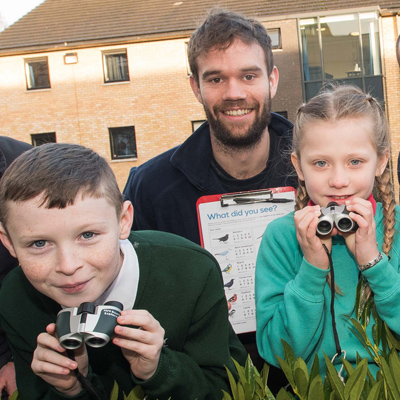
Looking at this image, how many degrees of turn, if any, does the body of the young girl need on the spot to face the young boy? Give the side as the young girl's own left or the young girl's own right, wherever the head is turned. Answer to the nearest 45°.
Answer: approximately 45° to the young girl's own right

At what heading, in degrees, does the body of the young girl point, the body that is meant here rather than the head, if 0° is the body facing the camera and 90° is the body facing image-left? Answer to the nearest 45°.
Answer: approximately 0°

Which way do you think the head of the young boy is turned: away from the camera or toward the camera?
toward the camera

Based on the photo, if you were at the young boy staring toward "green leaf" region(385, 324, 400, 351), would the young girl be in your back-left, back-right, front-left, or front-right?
front-left

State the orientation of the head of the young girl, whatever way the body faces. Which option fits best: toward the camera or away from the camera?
toward the camera

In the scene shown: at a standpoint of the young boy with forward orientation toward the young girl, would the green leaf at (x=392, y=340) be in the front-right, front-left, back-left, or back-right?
front-right
